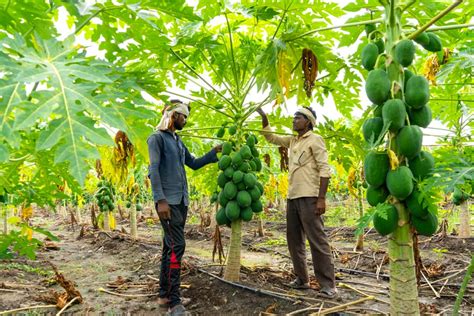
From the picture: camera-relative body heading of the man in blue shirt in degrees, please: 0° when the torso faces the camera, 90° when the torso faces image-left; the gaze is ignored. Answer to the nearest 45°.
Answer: approximately 315°

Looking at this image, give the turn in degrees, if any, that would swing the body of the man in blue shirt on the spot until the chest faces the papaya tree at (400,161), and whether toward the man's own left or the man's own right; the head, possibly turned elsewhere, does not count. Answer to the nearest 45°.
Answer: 0° — they already face it
